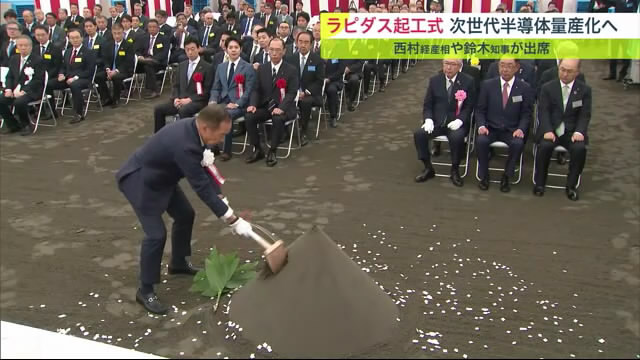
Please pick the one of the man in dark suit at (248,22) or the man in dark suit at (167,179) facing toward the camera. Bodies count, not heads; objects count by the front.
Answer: the man in dark suit at (248,22)

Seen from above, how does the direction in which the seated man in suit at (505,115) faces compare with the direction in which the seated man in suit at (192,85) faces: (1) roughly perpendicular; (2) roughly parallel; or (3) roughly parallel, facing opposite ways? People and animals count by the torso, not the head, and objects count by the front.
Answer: roughly parallel

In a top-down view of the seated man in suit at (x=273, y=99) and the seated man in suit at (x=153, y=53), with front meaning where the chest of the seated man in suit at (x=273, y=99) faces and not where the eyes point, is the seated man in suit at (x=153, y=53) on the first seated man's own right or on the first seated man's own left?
on the first seated man's own right

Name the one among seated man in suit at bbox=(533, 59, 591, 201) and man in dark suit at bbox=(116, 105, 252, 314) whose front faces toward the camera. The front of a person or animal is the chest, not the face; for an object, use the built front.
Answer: the seated man in suit

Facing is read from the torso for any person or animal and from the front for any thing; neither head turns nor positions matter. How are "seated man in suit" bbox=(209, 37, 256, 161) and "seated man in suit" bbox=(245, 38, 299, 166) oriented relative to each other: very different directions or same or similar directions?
same or similar directions

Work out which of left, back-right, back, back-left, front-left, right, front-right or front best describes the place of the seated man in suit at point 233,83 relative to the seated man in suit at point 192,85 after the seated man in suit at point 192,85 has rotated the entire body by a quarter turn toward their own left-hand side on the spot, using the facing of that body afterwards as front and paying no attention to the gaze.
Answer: front

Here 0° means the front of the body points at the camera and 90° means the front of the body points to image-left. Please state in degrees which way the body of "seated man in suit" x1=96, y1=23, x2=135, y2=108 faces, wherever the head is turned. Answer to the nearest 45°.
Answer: approximately 45°

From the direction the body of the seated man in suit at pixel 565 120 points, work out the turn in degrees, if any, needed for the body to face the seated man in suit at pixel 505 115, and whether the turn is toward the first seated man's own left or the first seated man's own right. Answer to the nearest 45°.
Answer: approximately 90° to the first seated man's own right

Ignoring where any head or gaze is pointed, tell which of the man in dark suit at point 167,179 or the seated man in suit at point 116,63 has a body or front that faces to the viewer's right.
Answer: the man in dark suit

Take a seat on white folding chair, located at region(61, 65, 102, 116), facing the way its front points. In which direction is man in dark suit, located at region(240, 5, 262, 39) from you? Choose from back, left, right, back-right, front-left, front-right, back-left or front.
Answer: back

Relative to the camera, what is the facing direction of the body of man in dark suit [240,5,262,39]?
toward the camera

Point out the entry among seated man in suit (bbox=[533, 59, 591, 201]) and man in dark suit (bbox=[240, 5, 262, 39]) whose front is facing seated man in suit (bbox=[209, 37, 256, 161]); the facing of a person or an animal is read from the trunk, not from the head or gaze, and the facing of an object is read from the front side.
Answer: the man in dark suit

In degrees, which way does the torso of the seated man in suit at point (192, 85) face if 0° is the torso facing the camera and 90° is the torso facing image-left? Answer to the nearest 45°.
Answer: approximately 45°

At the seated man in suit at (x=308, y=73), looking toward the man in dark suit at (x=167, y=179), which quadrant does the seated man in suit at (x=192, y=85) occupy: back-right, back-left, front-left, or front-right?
front-right

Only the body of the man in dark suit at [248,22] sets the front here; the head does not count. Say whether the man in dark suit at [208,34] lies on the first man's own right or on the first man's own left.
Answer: on the first man's own right

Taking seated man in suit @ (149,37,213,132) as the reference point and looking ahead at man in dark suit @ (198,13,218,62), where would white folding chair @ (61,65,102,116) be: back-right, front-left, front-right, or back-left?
front-left

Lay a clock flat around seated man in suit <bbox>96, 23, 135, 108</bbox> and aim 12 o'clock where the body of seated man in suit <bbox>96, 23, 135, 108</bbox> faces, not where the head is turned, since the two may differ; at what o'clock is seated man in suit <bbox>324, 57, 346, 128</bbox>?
seated man in suit <bbox>324, 57, 346, 128</bbox> is roughly at 9 o'clock from seated man in suit <bbox>96, 23, 135, 108</bbox>.

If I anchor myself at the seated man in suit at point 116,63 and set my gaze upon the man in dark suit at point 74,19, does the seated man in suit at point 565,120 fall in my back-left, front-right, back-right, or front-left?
back-right

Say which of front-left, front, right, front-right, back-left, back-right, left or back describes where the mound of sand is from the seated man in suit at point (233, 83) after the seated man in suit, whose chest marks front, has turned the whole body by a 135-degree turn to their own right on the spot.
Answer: back

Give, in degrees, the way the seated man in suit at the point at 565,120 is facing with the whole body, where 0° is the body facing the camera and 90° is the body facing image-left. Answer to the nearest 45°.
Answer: approximately 0°
